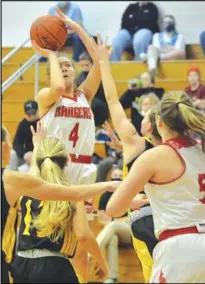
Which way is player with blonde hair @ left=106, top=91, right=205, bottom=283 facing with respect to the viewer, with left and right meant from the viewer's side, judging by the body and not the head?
facing away from the viewer and to the left of the viewer

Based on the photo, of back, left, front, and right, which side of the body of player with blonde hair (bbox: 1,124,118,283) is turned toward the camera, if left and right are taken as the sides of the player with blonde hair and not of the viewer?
back

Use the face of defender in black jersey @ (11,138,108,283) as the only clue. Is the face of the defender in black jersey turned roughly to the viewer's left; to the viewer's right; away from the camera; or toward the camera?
away from the camera

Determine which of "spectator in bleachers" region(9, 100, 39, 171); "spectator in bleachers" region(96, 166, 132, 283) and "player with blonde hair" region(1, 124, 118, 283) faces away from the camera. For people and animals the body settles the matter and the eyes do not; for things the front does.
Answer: the player with blonde hair

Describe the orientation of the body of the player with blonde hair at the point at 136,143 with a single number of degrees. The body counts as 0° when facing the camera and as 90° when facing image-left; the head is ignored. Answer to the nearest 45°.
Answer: approximately 90°

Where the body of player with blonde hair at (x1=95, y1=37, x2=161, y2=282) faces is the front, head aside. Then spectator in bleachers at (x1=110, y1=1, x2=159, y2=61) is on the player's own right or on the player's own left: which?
on the player's own right

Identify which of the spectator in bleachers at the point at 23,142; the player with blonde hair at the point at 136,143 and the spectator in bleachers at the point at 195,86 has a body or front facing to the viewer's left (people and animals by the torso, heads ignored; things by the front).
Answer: the player with blonde hair

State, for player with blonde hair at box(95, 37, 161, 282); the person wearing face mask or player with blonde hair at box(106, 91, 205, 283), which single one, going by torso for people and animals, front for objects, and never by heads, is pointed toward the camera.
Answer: the person wearing face mask

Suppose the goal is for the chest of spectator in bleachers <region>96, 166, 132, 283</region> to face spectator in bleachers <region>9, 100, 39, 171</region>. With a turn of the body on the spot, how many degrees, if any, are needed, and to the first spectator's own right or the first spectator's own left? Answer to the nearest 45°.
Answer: approximately 135° to the first spectator's own right

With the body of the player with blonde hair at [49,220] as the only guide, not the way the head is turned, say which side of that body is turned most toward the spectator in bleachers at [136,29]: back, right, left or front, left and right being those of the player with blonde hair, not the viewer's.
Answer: front

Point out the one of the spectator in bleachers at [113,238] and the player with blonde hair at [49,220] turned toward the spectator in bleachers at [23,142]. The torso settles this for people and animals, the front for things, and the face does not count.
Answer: the player with blonde hair

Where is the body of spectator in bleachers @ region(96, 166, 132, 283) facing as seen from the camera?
toward the camera

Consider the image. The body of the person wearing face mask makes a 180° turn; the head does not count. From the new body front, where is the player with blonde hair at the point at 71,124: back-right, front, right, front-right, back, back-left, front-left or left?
back

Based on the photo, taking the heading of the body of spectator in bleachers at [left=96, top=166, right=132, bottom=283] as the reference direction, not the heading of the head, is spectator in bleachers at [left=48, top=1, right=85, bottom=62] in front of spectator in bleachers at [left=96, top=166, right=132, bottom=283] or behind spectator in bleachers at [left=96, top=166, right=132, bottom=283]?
behind

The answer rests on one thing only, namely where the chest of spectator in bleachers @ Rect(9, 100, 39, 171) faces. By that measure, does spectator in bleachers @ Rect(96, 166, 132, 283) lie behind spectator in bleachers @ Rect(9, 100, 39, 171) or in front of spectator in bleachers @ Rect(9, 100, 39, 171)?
in front

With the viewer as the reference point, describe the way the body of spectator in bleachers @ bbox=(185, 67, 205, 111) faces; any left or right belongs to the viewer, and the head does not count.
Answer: facing the viewer
